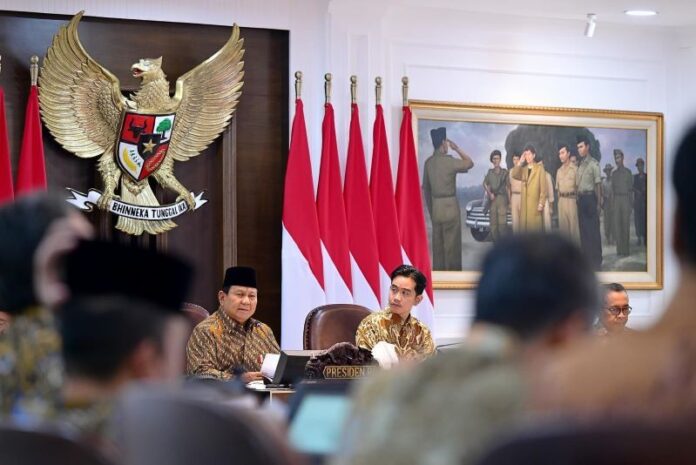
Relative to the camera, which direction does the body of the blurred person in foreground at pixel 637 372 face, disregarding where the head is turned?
away from the camera

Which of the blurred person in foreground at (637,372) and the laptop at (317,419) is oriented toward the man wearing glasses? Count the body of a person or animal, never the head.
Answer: the blurred person in foreground

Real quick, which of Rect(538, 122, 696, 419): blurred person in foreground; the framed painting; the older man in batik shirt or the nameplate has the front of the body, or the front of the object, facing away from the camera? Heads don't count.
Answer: the blurred person in foreground

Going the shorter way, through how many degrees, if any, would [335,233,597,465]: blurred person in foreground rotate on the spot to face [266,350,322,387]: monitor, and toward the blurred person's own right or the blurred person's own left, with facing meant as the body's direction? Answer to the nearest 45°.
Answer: approximately 45° to the blurred person's own left

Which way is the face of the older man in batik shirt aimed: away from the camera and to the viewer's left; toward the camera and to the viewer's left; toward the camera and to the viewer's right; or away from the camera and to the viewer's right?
toward the camera and to the viewer's right

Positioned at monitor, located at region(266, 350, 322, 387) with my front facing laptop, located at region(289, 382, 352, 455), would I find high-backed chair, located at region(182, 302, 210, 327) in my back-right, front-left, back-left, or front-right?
back-right

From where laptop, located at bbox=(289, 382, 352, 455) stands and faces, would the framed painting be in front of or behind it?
behind

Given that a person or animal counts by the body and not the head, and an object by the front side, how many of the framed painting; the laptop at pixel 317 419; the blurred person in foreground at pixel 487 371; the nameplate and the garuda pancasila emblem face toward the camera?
4
